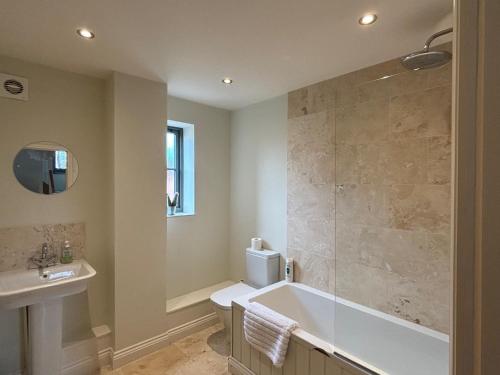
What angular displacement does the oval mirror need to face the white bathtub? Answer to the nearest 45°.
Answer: approximately 45° to its left

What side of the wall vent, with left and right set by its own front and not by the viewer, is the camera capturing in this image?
front

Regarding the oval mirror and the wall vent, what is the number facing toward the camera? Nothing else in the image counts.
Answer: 2

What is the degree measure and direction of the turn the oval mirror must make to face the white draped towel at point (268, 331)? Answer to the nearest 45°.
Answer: approximately 45° to its left

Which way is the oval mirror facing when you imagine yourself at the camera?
facing the viewer

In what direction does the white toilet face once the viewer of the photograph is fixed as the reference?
facing the viewer and to the left of the viewer

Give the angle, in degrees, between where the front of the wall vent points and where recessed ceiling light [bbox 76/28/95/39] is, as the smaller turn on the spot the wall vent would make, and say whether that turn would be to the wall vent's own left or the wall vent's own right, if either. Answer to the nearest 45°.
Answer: approximately 45° to the wall vent's own left
